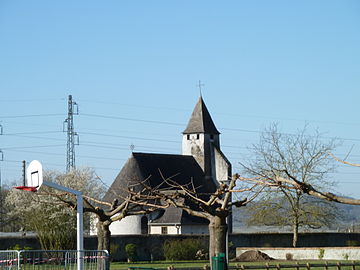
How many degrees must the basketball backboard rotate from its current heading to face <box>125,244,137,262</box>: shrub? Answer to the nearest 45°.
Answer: approximately 135° to its right

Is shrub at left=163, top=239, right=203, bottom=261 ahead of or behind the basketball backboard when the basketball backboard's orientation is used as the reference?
behind

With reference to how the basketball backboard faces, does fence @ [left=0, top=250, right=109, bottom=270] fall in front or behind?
behind

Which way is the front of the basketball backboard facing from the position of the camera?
facing the viewer and to the left of the viewer

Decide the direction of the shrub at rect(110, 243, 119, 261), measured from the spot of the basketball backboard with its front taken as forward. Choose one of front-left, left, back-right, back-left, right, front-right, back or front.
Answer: back-right

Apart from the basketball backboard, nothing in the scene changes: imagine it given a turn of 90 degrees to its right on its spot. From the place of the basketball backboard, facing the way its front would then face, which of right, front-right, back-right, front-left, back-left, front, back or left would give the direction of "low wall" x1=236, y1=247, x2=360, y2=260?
right

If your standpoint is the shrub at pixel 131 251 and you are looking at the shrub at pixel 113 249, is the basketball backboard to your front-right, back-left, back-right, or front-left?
front-left
